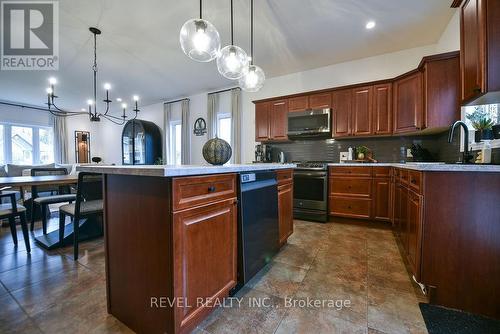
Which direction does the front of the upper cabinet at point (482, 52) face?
to the viewer's left

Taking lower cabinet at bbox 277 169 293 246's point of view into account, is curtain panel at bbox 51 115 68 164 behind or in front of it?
behind

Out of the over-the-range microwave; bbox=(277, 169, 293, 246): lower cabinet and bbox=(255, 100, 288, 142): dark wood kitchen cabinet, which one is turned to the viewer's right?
the lower cabinet

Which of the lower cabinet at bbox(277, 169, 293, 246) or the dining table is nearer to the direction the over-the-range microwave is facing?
the lower cabinet

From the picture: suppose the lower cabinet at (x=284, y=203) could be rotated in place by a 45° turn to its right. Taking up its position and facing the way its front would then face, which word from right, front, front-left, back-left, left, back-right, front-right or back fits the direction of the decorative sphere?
right

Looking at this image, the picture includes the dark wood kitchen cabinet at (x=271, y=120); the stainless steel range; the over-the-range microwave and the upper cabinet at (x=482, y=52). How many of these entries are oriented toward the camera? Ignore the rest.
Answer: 3

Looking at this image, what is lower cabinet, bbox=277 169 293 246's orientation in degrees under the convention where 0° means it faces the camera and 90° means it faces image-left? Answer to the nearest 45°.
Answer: approximately 270°

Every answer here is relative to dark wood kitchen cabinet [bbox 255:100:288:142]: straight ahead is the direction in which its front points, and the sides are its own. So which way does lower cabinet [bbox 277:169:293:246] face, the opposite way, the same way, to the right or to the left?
to the left

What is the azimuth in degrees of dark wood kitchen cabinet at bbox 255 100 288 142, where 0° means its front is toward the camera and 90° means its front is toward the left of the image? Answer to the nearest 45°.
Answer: approximately 0°

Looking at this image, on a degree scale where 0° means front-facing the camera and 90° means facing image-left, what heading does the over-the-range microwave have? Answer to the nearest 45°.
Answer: approximately 0°

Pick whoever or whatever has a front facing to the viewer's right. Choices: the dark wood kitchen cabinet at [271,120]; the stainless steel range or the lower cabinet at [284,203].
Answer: the lower cabinet

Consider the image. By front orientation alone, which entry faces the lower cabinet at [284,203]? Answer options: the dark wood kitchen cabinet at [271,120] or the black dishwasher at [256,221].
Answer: the dark wood kitchen cabinet
